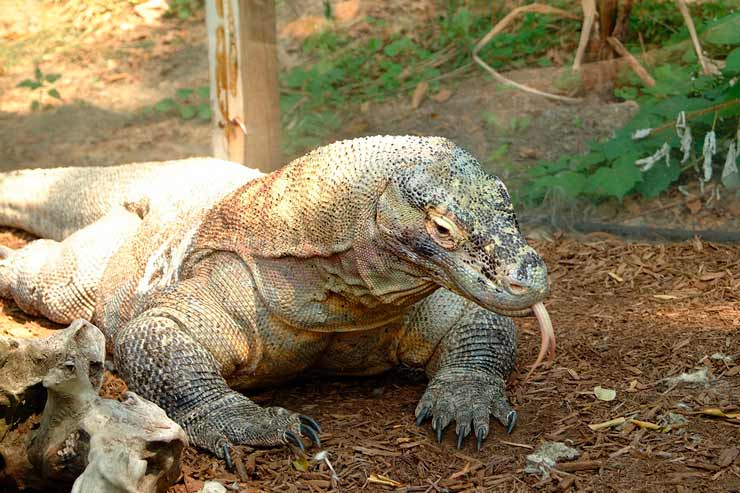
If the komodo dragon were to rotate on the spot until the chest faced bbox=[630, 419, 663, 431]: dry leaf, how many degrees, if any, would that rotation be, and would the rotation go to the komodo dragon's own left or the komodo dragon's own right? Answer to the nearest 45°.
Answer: approximately 45° to the komodo dragon's own left

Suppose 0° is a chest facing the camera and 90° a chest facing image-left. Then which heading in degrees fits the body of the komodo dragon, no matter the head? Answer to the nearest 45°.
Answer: approximately 315°

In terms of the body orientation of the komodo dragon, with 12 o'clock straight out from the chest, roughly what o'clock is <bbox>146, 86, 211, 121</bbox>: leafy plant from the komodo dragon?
The leafy plant is roughly at 7 o'clock from the komodo dragon.

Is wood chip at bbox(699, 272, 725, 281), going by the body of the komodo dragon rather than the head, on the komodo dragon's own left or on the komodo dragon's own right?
on the komodo dragon's own left

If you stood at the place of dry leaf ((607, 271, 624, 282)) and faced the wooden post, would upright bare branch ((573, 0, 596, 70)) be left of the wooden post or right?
right

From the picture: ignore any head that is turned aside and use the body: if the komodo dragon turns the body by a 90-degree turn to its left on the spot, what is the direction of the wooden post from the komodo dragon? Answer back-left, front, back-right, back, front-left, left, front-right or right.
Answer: front-left

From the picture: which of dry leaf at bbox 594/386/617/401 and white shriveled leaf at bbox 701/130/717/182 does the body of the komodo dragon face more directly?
the dry leaf

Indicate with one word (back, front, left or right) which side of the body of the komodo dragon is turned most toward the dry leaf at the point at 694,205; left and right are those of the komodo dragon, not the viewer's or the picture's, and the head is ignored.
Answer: left

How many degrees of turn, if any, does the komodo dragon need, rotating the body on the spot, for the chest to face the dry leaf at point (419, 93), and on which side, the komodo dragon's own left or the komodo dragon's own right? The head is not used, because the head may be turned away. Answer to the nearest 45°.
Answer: approximately 135° to the komodo dragon's own left

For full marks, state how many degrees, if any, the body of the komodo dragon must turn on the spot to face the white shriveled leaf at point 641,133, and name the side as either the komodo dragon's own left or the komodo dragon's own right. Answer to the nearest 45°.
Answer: approximately 90° to the komodo dragon's own left

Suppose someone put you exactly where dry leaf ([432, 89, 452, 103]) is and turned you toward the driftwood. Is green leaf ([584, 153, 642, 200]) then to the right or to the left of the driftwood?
left
